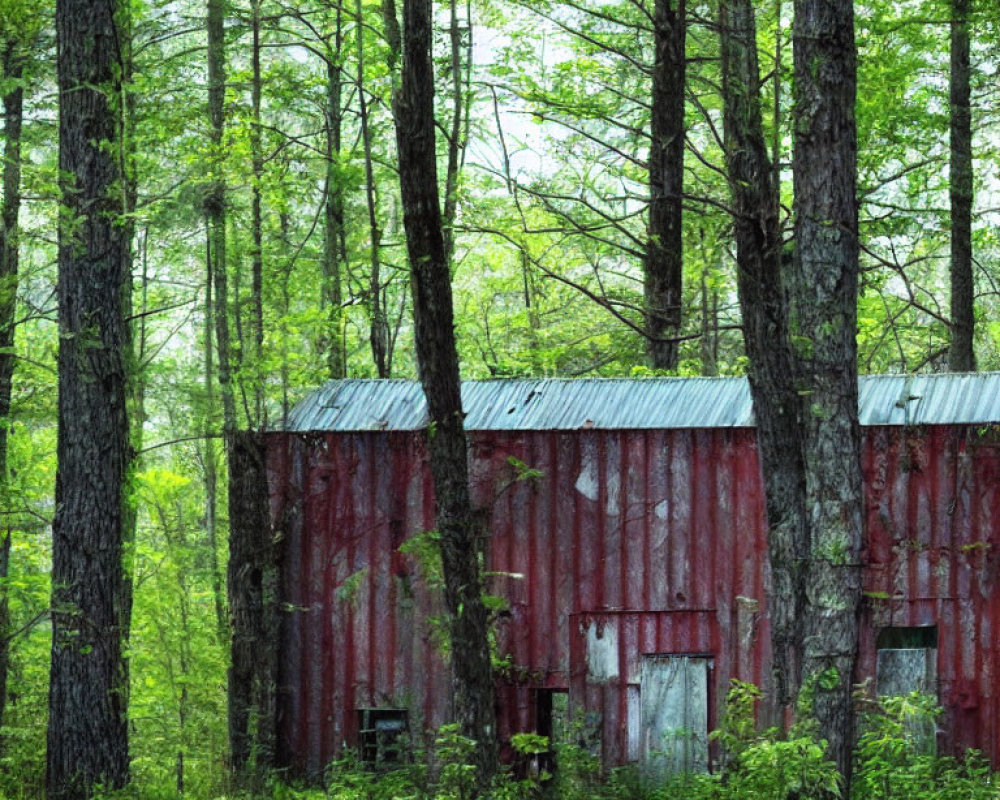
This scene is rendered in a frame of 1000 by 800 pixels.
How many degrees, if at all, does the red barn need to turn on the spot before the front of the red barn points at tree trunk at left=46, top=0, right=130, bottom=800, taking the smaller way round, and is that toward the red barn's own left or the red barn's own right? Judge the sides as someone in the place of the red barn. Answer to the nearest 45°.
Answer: approximately 45° to the red barn's own right

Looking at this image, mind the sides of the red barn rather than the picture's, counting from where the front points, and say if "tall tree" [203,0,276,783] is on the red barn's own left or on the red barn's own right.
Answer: on the red barn's own right

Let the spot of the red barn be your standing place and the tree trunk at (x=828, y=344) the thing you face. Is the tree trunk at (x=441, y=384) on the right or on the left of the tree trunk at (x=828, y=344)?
right

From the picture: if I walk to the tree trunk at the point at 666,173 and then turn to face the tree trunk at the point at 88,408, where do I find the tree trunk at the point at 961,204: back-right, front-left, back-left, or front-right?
back-left

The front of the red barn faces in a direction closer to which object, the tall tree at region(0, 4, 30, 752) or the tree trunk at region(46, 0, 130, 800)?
the tree trunk

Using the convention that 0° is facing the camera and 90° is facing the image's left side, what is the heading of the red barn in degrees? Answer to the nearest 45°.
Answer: approximately 0°

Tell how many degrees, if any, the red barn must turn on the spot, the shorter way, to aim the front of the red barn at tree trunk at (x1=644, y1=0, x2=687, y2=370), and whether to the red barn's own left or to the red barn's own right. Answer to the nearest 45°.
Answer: approximately 180°
